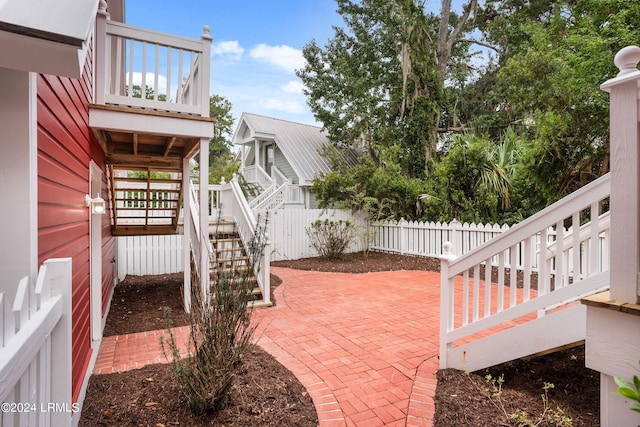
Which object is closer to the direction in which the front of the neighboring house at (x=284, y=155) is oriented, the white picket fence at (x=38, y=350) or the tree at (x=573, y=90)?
the white picket fence

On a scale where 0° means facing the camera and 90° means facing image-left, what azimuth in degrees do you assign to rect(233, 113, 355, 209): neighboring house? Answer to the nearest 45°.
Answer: approximately 45°

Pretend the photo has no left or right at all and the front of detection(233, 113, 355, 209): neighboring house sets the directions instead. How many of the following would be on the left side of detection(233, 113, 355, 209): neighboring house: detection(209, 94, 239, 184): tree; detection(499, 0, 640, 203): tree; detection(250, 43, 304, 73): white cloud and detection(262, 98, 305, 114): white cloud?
1

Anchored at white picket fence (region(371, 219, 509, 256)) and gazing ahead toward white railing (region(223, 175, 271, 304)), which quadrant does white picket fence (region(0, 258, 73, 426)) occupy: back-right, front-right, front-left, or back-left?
front-left

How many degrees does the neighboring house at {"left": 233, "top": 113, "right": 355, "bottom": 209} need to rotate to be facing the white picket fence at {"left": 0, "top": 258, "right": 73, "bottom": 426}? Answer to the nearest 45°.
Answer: approximately 45° to its left

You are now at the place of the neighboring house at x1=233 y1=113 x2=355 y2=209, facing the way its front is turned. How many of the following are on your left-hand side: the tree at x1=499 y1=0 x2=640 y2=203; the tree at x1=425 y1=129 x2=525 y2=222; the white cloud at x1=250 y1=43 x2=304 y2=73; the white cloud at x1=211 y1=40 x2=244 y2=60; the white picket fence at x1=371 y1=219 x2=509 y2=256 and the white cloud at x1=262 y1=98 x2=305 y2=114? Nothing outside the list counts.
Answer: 3

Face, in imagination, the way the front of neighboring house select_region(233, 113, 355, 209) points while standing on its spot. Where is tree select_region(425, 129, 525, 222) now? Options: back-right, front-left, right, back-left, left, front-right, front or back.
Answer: left

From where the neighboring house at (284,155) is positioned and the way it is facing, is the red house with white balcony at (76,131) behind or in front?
in front

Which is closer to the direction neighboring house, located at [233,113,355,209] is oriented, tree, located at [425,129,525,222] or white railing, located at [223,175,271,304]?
the white railing

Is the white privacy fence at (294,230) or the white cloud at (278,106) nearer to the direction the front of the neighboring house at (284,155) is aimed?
the white privacy fence

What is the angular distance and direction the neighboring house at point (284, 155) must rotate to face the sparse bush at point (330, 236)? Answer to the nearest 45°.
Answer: approximately 45° to its left

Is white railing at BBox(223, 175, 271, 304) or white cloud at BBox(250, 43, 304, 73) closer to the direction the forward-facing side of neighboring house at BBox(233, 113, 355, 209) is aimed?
the white railing

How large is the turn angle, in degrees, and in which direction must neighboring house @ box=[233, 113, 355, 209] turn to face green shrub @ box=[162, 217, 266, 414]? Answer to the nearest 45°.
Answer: approximately 45° to its left

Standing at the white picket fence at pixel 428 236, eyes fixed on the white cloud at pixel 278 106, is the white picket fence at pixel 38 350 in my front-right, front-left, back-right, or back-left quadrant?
back-left

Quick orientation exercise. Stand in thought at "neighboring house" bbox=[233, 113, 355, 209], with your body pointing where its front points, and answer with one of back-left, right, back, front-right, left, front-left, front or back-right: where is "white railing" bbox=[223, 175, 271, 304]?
front-left

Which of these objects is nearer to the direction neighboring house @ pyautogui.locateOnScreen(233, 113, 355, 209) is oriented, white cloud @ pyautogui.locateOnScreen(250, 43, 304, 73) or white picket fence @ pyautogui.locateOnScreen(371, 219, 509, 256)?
the white picket fence

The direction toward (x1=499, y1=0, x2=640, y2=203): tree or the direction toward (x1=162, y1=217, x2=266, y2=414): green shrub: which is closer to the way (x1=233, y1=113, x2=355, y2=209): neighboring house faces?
the green shrub
